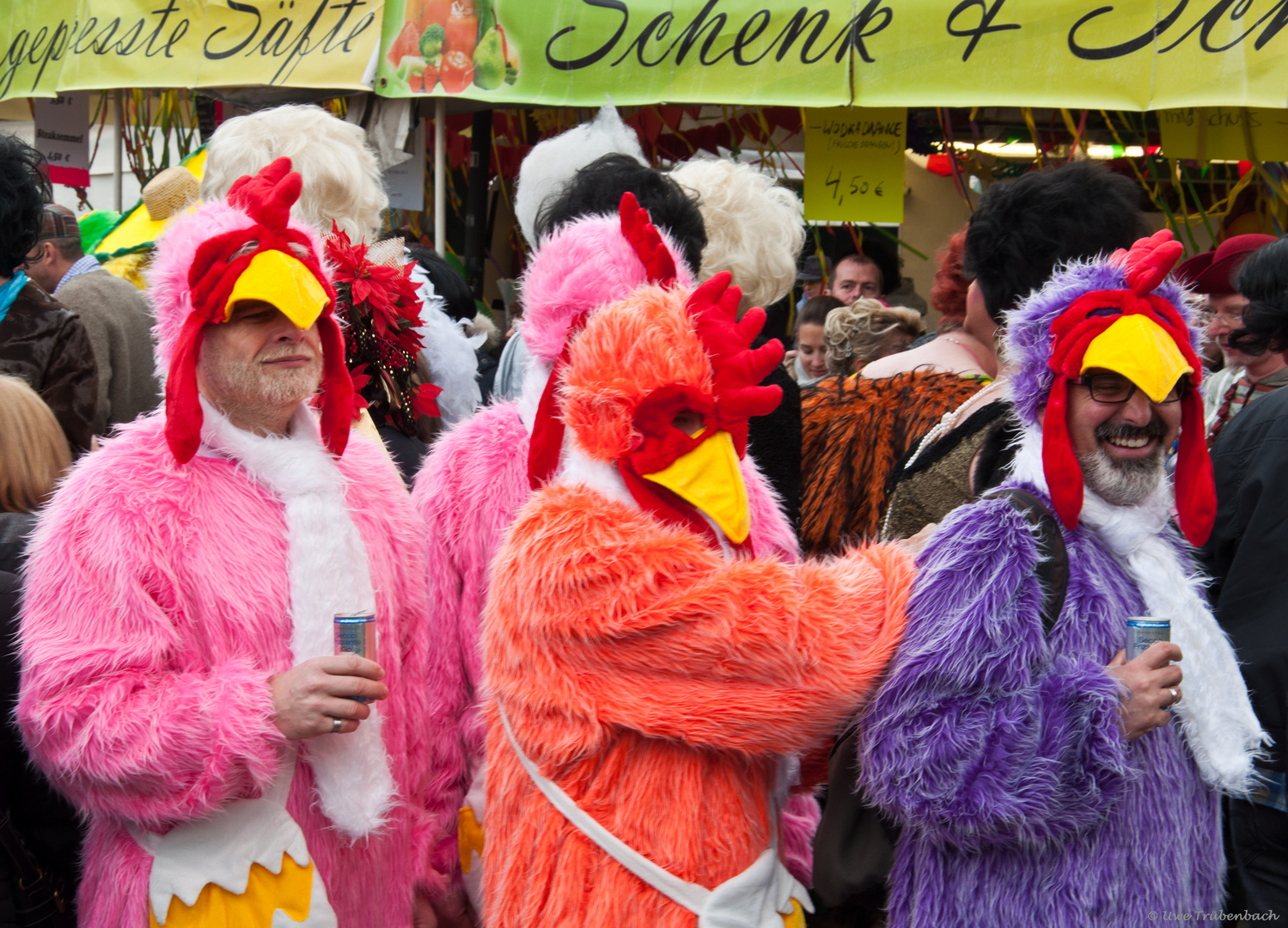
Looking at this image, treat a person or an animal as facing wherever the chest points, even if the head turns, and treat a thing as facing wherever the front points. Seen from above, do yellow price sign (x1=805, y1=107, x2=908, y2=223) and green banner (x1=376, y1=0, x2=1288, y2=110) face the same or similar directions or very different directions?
same or similar directions

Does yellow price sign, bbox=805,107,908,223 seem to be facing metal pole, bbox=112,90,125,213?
no

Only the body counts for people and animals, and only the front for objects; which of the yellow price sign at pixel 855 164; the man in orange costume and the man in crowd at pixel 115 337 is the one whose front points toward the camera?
the yellow price sign

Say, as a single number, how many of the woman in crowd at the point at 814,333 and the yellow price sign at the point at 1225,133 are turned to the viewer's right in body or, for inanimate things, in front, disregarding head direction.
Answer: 0

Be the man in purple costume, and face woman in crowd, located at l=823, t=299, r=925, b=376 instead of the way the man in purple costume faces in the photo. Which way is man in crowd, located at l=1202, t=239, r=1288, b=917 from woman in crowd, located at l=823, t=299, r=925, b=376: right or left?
right

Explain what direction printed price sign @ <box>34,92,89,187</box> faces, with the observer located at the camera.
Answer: facing the viewer

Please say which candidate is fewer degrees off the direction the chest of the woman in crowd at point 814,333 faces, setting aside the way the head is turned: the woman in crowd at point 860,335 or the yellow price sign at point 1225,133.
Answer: the woman in crowd

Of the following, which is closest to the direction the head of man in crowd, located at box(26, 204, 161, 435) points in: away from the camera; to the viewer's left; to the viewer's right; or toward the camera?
to the viewer's left

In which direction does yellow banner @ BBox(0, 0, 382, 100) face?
toward the camera

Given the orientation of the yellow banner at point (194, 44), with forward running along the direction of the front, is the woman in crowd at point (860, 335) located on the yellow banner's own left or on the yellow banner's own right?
on the yellow banner's own left

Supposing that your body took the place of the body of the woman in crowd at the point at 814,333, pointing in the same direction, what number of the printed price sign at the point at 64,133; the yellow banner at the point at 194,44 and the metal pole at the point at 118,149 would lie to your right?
3

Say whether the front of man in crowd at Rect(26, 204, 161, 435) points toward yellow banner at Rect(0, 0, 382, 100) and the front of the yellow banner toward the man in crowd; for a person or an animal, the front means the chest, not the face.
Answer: no

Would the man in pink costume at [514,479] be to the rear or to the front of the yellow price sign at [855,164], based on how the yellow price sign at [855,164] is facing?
to the front

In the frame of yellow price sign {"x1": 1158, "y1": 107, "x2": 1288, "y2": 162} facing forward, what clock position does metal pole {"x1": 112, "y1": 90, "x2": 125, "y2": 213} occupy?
The metal pole is roughly at 3 o'clock from the yellow price sign.

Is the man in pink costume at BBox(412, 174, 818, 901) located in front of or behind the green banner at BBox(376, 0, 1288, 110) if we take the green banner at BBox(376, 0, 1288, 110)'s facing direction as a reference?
in front

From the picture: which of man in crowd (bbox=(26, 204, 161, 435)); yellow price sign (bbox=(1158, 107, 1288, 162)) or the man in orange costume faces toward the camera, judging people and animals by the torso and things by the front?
the yellow price sign

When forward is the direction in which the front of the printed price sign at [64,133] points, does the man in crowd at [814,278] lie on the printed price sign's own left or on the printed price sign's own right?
on the printed price sign's own left
